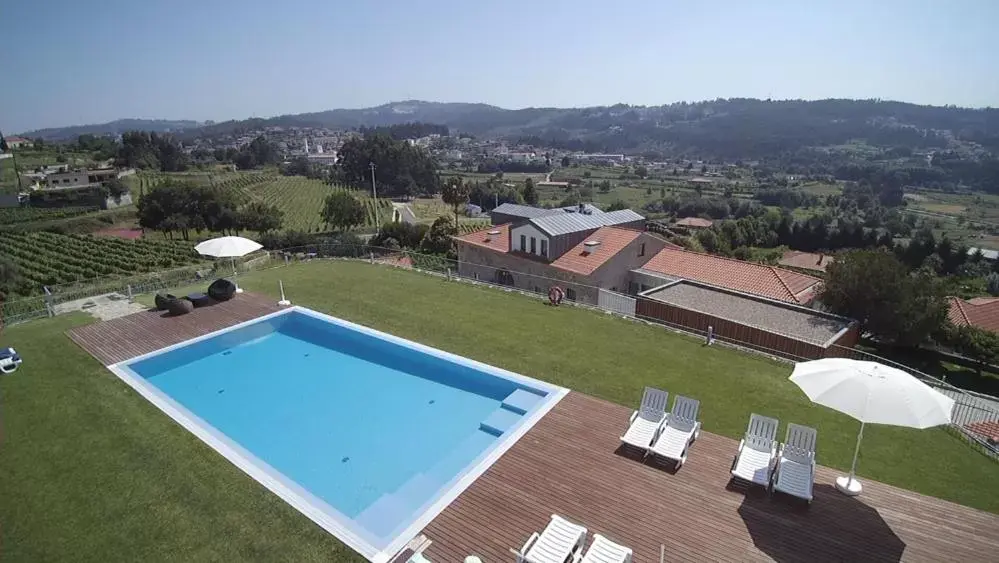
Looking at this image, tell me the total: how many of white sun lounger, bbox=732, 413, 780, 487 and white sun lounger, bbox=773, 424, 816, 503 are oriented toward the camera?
2

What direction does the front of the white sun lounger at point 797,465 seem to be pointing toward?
toward the camera

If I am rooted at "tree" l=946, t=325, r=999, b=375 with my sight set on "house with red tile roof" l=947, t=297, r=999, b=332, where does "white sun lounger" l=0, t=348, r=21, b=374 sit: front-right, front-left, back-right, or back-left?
back-left

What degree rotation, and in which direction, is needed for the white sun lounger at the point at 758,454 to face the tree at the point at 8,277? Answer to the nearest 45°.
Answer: approximately 90° to its right

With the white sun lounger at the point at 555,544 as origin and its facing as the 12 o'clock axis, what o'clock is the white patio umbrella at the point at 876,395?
The white patio umbrella is roughly at 7 o'clock from the white sun lounger.

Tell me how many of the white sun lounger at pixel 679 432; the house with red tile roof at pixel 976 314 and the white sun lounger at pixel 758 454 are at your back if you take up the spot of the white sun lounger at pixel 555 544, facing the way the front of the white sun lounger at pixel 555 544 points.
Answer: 3

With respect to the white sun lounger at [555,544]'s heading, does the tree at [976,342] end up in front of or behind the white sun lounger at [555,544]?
behind

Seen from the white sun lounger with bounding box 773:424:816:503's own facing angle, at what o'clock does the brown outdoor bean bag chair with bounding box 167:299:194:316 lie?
The brown outdoor bean bag chair is roughly at 3 o'clock from the white sun lounger.

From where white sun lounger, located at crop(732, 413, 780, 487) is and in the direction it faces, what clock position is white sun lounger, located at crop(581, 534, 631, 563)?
white sun lounger, located at crop(581, 534, 631, 563) is roughly at 1 o'clock from white sun lounger, located at crop(732, 413, 780, 487).

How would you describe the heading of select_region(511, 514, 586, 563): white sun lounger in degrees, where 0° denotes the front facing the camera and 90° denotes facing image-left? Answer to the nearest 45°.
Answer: approximately 45°

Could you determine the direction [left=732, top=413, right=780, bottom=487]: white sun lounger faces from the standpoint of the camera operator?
facing the viewer

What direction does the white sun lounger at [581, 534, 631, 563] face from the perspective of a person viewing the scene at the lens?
facing the viewer and to the left of the viewer

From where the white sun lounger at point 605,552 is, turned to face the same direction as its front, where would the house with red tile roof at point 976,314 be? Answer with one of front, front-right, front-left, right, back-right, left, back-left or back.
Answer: back

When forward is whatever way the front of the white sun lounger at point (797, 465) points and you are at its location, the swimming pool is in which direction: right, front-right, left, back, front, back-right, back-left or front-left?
right

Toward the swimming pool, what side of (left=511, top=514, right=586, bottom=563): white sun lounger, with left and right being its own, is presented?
right
